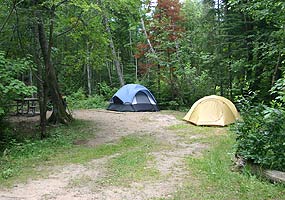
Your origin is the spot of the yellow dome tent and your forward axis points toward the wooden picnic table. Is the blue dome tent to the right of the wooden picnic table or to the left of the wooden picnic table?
right

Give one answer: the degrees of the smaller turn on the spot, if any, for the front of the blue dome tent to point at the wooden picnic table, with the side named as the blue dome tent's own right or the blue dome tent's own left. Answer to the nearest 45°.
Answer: approximately 135° to the blue dome tent's own right

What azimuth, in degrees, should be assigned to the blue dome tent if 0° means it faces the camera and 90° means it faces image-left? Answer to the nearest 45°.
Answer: approximately 315°

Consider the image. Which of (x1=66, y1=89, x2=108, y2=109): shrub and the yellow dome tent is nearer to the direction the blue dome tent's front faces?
the yellow dome tent

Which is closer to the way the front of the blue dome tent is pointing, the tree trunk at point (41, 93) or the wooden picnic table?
the tree trunk

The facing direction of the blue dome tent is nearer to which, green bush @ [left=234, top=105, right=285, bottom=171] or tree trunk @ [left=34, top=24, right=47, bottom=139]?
the green bush

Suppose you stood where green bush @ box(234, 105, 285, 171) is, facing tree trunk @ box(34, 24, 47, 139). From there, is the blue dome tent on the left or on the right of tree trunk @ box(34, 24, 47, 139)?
right

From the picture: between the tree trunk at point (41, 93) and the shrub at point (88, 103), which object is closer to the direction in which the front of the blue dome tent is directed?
the tree trunk
